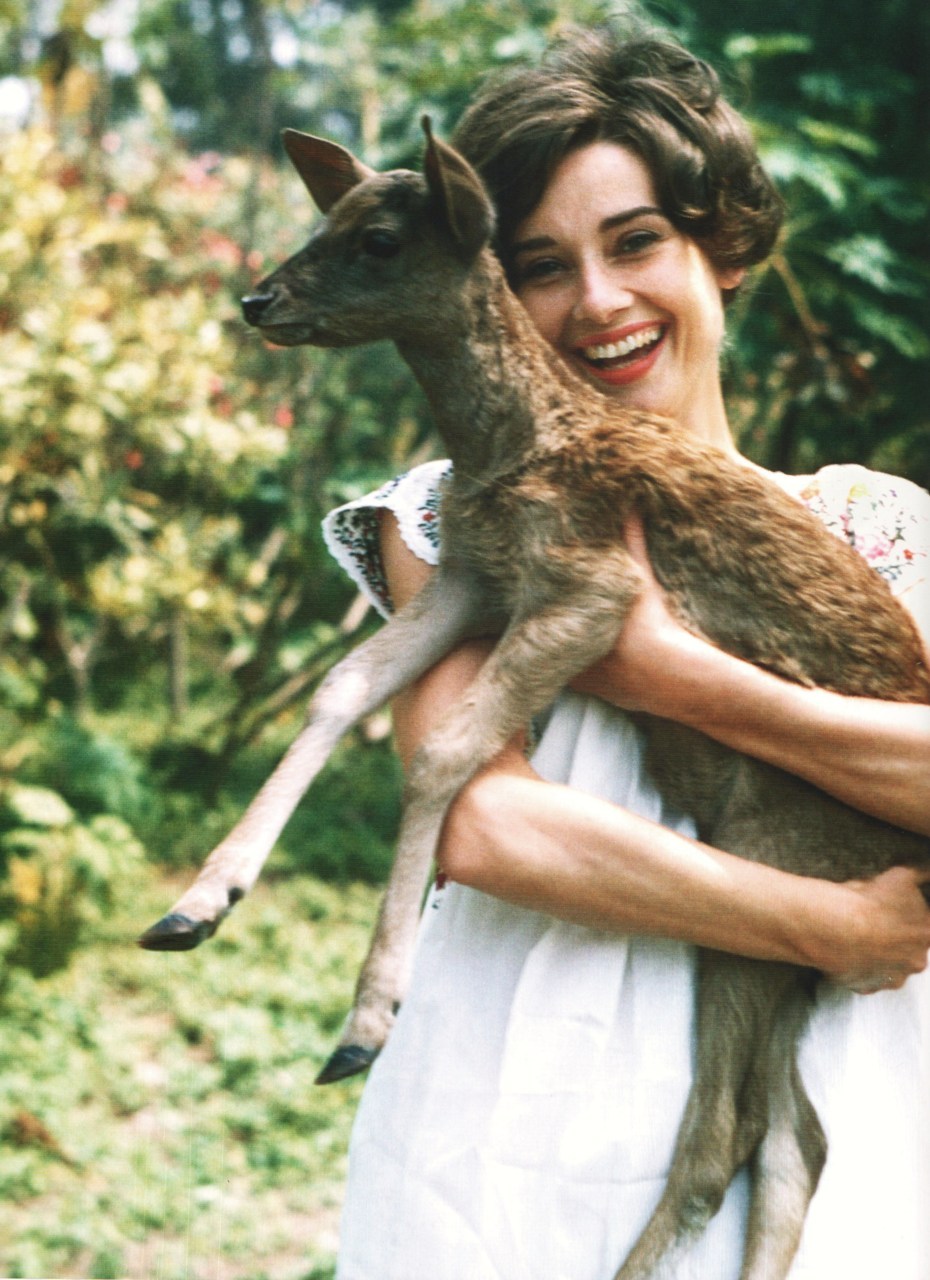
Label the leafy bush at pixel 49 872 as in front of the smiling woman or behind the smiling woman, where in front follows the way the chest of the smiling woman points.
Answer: behind

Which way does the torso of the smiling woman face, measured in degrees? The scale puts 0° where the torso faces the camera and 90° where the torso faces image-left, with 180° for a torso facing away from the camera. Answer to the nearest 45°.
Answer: approximately 0°
